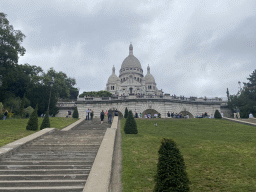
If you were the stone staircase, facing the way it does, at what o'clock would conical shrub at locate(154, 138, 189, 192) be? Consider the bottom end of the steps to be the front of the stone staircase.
The conical shrub is roughly at 11 o'clock from the stone staircase.

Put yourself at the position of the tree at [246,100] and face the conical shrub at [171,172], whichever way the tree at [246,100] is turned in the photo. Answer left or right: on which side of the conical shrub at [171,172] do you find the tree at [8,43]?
right

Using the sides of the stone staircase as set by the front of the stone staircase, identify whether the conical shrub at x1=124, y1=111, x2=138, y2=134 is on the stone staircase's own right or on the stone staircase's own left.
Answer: on the stone staircase's own left

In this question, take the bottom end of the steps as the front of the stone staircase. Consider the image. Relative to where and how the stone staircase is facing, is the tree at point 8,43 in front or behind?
behind

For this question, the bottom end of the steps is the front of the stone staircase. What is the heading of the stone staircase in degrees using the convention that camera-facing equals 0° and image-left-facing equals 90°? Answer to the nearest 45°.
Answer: approximately 0°

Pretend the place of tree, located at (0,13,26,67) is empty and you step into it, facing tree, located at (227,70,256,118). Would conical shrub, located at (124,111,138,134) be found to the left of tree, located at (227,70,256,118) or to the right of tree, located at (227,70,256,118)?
right

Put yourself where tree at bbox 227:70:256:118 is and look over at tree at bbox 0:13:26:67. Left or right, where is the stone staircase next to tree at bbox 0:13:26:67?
left

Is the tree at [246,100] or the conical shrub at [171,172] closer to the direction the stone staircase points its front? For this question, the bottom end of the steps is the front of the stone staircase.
the conical shrub

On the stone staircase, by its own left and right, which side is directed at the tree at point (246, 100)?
left
